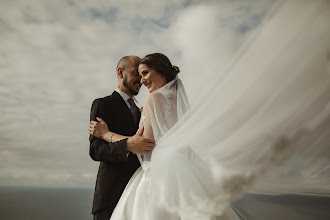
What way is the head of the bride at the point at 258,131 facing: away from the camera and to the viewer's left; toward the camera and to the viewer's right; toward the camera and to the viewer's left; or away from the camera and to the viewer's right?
toward the camera and to the viewer's left

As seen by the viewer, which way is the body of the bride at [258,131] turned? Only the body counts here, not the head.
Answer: to the viewer's left

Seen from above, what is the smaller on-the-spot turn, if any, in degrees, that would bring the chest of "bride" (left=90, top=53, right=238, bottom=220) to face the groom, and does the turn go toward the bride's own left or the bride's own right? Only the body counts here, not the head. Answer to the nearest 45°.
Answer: approximately 45° to the bride's own right

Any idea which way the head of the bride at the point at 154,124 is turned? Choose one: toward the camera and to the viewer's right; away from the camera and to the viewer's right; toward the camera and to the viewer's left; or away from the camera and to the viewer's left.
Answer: toward the camera and to the viewer's left

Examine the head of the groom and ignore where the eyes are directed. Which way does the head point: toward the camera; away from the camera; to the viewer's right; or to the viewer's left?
to the viewer's right
